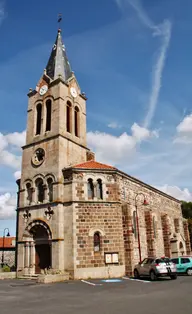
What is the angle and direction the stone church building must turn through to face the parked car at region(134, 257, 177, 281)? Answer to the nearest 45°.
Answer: approximately 90° to its left

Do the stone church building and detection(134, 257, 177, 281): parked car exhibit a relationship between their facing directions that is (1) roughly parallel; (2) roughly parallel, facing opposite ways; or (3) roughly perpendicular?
roughly perpendicular

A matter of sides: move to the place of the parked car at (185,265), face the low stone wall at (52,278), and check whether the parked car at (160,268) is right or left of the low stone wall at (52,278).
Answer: left

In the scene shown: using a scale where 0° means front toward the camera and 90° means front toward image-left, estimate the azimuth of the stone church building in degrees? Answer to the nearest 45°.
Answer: approximately 45°
